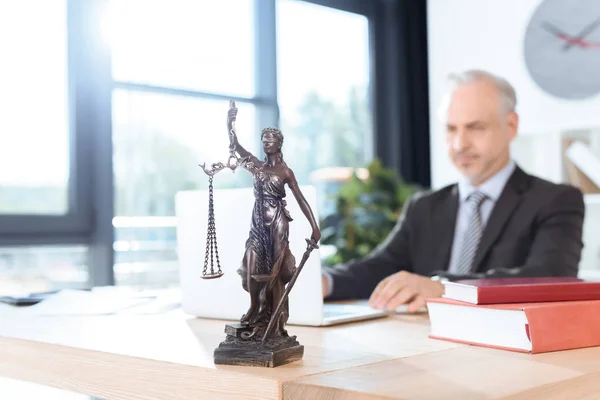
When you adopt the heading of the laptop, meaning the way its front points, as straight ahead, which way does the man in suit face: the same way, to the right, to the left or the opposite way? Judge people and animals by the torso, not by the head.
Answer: the opposite way

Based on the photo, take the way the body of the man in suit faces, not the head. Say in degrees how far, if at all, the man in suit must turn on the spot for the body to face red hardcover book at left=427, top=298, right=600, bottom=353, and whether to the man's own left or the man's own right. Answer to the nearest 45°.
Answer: approximately 45° to the man's own left

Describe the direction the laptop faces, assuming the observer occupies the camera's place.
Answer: facing away from the viewer and to the right of the viewer

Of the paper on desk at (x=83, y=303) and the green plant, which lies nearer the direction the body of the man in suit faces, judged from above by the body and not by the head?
the paper on desk

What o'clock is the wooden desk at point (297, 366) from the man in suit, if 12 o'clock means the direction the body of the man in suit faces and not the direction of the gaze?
The wooden desk is roughly at 11 o'clock from the man in suit.

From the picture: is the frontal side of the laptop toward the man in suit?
yes

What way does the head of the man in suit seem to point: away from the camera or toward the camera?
toward the camera

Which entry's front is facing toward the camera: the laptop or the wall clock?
the wall clock

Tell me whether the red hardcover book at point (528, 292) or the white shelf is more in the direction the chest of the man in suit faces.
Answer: the red hardcover book

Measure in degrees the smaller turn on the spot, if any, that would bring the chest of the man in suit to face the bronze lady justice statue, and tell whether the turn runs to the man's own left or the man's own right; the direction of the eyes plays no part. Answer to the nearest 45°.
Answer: approximately 45° to the man's own left

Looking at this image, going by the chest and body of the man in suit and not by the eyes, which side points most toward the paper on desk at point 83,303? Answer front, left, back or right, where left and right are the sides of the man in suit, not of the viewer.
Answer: front

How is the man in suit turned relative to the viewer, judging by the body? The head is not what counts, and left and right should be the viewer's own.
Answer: facing the viewer and to the left of the viewer

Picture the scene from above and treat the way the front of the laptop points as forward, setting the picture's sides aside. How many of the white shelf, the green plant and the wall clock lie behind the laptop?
0

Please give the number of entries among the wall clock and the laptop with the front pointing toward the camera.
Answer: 1

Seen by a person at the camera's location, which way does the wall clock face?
facing the viewer

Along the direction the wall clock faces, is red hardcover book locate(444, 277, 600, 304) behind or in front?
in front

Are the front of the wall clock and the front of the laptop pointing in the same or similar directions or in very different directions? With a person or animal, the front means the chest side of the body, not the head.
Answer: very different directions

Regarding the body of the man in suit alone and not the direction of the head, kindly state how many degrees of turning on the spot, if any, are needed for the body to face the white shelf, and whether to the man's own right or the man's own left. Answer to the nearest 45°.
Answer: approximately 135° to the man's own right

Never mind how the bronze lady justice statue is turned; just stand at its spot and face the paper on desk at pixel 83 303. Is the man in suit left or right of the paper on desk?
right

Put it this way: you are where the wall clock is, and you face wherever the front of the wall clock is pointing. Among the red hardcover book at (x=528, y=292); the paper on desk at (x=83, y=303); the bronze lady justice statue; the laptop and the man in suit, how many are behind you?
0

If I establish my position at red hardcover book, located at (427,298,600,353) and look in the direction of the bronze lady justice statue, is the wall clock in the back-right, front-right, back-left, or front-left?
back-right

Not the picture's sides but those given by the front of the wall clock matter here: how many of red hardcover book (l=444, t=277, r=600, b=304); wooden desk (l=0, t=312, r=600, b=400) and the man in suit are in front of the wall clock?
3
